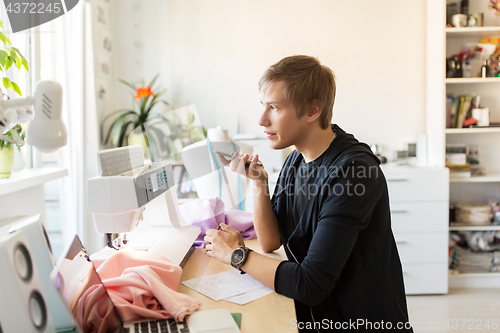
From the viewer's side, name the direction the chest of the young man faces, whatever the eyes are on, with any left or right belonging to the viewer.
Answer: facing to the left of the viewer

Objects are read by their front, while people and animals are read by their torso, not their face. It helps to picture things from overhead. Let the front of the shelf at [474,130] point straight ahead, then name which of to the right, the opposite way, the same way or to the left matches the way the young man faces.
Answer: to the right

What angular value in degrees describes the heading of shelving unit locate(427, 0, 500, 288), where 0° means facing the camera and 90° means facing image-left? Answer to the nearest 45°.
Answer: approximately 0°

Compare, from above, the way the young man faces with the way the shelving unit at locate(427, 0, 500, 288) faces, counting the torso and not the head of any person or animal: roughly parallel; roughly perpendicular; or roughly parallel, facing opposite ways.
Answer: roughly perpendicular

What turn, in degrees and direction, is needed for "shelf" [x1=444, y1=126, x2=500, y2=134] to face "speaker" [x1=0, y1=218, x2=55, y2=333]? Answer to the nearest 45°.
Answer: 0° — it already faces it

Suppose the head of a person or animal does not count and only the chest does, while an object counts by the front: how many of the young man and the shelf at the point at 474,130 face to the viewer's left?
1

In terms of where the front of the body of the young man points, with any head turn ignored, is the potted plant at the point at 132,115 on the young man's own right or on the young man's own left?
on the young man's own right
